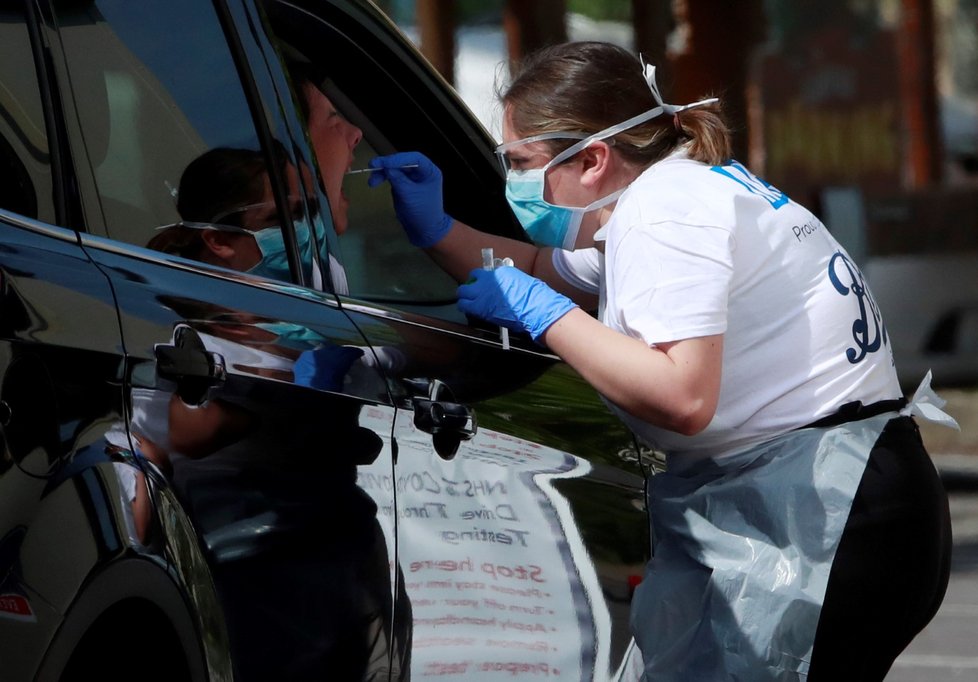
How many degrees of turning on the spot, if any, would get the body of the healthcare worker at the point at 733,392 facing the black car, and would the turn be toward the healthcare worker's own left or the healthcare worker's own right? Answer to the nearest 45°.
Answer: approximately 45° to the healthcare worker's own left

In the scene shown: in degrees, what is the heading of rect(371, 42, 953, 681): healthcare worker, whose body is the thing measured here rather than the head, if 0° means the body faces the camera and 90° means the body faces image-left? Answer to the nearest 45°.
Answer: approximately 90°

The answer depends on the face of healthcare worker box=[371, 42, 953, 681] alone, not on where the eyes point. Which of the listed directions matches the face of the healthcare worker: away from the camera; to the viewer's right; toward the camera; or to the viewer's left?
to the viewer's left
